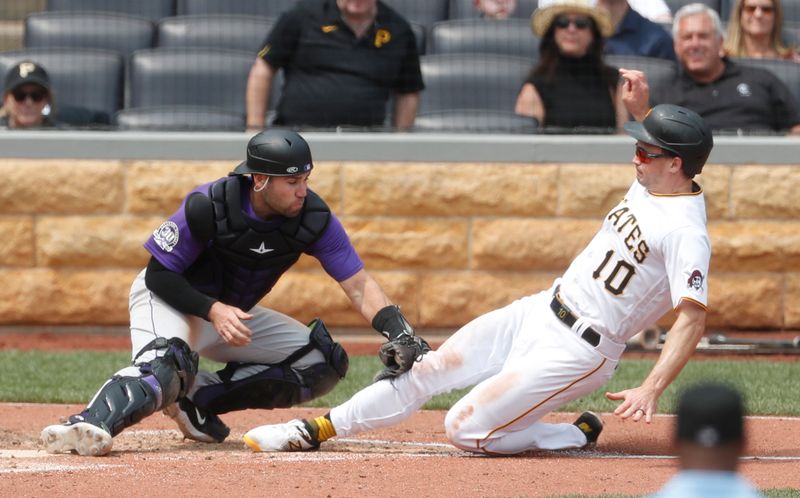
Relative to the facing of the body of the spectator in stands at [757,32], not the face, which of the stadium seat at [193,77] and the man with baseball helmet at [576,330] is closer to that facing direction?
the man with baseball helmet

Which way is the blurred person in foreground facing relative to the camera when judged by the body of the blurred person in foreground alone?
away from the camera

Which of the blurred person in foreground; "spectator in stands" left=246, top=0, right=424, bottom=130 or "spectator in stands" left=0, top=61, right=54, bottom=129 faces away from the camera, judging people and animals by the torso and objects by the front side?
the blurred person in foreground

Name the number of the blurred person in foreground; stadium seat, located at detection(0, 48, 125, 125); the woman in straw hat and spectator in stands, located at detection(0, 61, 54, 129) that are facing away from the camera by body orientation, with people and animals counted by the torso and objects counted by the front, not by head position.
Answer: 1

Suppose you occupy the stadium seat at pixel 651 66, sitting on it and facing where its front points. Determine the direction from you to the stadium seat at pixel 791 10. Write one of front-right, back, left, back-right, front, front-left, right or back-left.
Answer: back-left

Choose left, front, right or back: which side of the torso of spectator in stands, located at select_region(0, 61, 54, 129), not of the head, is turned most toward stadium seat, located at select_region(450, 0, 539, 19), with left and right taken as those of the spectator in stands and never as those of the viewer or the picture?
left

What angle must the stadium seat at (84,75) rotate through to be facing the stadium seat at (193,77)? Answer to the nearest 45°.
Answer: approximately 45° to its left

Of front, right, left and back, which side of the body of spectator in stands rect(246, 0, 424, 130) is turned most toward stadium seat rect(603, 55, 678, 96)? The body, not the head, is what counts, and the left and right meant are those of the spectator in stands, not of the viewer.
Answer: left

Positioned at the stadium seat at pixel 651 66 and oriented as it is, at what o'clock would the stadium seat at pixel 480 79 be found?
the stadium seat at pixel 480 79 is roughly at 3 o'clock from the stadium seat at pixel 651 66.

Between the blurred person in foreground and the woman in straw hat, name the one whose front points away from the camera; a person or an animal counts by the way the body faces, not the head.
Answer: the blurred person in foreground
